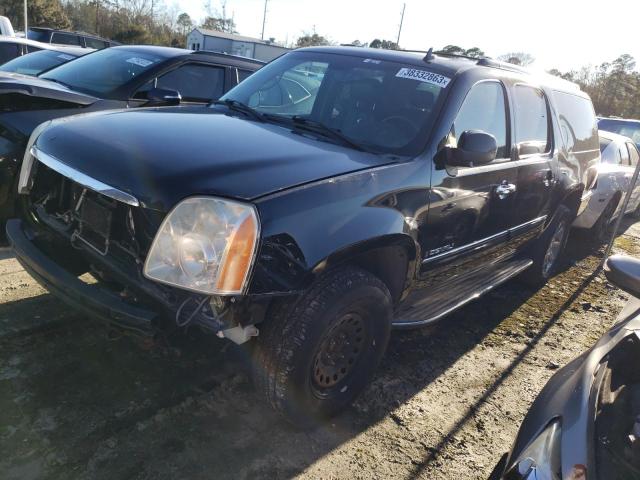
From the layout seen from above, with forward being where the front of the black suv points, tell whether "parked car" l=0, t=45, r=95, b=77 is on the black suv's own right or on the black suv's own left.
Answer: on the black suv's own right

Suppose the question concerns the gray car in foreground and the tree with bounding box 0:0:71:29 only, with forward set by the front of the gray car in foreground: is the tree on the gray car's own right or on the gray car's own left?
on the gray car's own right

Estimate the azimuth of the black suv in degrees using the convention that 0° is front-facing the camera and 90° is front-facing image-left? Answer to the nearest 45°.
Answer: approximately 45°

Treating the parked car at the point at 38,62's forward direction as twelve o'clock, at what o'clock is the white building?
The white building is roughly at 5 o'clock from the parked car.

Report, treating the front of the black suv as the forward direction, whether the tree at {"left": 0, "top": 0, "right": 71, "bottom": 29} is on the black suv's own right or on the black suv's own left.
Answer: on the black suv's own right

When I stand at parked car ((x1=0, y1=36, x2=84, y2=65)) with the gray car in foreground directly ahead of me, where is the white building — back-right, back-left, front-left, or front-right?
back-left

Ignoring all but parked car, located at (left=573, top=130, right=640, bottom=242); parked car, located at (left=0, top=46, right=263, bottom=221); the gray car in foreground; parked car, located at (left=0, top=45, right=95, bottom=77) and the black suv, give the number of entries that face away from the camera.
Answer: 0

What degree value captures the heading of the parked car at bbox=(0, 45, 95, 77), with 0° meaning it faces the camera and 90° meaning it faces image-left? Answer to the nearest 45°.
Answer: approximately 45°

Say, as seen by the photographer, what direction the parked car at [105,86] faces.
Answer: facing the viewer and to the left of the viewer

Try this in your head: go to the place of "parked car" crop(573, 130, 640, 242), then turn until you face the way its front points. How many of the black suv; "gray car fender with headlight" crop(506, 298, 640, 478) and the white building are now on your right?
1

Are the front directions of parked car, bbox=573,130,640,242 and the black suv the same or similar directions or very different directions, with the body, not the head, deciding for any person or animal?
same or similar directions
